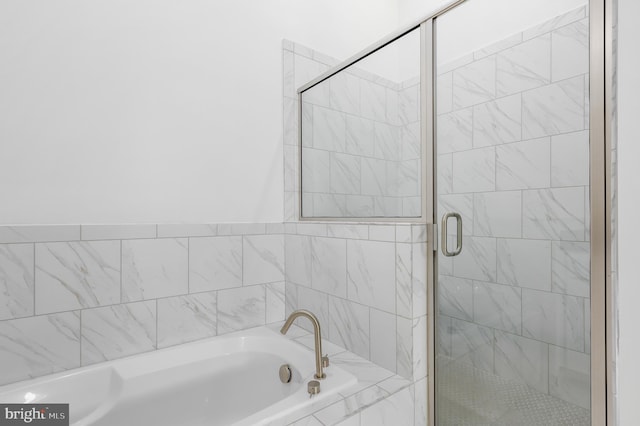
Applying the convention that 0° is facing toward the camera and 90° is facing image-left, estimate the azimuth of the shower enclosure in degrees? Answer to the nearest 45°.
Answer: approximately 45°

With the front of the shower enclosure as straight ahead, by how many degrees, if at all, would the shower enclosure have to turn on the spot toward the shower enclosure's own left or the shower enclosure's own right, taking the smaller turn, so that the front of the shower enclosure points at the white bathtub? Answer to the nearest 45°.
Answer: approximately 45° to the shower enclosure's own right
